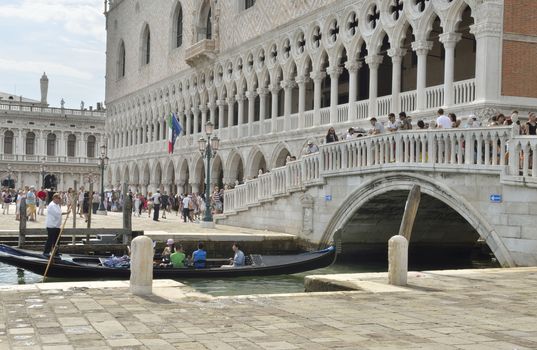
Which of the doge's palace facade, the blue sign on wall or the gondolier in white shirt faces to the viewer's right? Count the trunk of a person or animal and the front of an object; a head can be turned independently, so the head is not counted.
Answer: the gondolier in white shirt

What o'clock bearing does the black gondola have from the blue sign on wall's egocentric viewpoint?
The black gondola is roughly at 3 o'clock from the blue sign on wall.

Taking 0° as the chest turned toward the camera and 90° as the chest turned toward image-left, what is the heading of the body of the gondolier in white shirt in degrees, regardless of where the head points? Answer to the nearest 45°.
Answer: approximately 270°

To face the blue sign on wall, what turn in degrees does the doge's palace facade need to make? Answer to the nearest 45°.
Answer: approximately 45° to its left

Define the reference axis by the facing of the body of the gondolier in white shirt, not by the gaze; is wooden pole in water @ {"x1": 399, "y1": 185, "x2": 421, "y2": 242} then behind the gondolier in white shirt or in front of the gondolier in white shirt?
in front

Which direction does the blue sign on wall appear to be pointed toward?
toward the camera

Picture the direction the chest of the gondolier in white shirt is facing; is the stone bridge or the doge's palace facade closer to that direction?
the stone bridge

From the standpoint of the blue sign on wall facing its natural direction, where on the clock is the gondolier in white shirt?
The gondolier in white shirt is roughly at 3 o'clock from the blue sign on wall.

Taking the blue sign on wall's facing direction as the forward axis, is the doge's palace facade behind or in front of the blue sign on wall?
behind

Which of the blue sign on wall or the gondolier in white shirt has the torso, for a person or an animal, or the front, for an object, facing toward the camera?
the blue sign on wall

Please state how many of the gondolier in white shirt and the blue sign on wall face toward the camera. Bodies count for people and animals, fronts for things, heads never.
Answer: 1

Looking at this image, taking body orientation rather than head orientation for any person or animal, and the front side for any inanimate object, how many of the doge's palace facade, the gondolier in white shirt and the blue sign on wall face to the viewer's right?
1

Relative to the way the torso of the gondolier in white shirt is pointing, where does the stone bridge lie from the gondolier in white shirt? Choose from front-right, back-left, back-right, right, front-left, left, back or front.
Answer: front

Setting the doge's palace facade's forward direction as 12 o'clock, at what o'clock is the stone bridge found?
The stone bridge is roughly at 10 o'clock from the doge's palace facade.

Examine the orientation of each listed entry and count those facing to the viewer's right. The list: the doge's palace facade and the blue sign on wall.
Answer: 0
